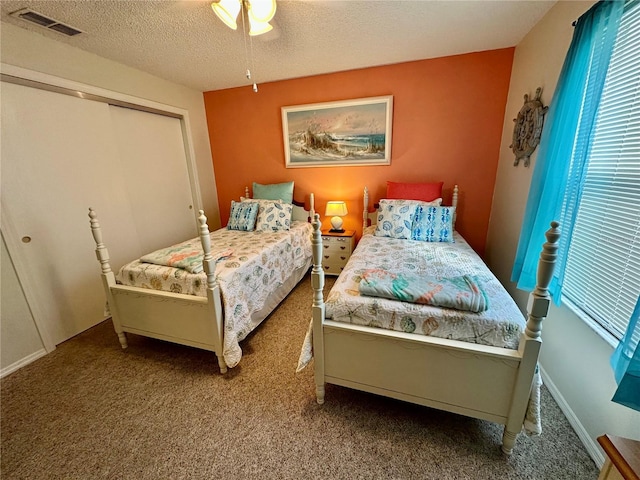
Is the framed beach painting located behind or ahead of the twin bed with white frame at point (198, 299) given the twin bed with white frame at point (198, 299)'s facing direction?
behind

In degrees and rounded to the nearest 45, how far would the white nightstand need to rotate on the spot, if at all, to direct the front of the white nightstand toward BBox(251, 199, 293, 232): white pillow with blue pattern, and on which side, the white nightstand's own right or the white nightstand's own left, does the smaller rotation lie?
approximately 90° to the white nightstand's own right

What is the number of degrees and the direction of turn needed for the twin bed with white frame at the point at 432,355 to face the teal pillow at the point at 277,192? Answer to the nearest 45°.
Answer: approximately 135° to its right

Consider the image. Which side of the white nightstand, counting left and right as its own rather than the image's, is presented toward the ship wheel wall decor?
left

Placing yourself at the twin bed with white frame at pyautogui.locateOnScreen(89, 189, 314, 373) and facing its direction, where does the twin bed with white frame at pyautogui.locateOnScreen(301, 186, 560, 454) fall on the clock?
the twin bed with white frame at pyautogui.locateOnScreen(301, 186, 560, 454) is roughly at 9 o'clock from the twin bed with white frame at pyautogui.locateOnScreen(89, 189, 314, 373).

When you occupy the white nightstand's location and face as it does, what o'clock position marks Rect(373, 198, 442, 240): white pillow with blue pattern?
The white pillow with blue pattern is roughly at 10 o'clock from the white nightstand.

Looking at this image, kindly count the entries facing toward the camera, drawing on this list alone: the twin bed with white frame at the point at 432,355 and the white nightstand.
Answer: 2

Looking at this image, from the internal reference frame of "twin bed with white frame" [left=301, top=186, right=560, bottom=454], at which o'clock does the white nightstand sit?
The white nightstand is roughly at 5 o'clock from the twin bed with white frame.

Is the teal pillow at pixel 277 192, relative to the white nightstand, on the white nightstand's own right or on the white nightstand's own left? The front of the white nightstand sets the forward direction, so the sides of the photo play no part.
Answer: on the white nightstand's own right

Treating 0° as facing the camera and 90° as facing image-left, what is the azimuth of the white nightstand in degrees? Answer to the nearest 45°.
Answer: approximately 0°
